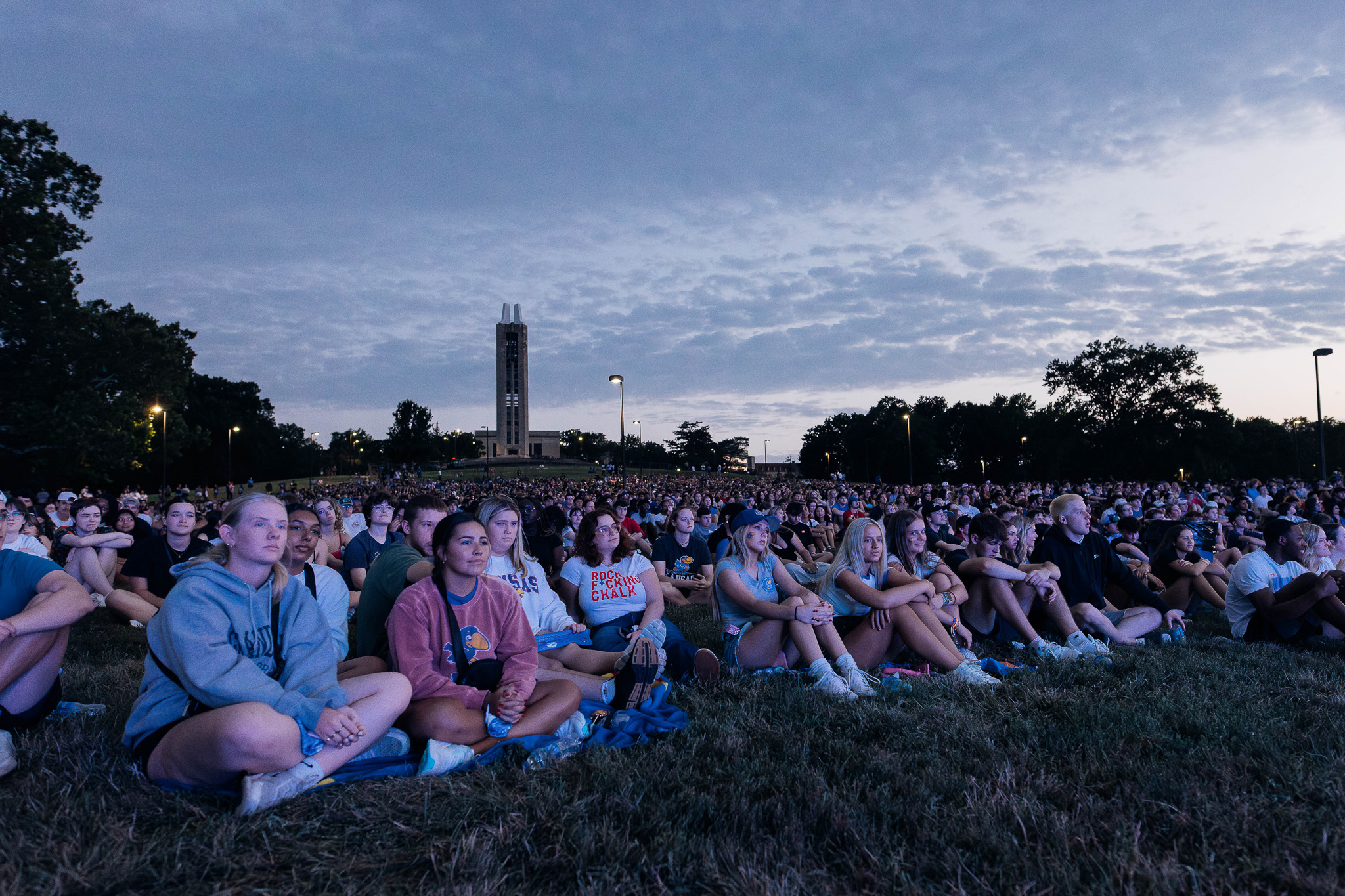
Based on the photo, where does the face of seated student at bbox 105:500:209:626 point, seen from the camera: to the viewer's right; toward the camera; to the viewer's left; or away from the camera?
toward the camera

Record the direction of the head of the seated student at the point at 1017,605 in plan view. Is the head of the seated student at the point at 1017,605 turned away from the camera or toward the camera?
toward the camera

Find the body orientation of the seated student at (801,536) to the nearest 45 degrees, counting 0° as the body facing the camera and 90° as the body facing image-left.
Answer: approximately 315°

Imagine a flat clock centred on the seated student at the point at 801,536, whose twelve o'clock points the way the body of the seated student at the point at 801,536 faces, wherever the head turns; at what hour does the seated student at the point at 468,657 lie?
the seated student at the point at 468,657 is roughly at 2 o'clock from the seated student at the point at 801,536.

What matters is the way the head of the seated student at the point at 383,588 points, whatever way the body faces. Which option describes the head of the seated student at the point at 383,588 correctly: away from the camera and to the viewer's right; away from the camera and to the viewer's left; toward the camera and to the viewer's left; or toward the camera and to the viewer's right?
toward the camera and to the viewer's right

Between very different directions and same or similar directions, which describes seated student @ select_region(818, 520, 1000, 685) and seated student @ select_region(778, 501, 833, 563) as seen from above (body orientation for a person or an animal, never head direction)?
same or similar directions

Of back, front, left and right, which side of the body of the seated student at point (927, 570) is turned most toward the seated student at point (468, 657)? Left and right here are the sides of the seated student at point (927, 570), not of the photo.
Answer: right

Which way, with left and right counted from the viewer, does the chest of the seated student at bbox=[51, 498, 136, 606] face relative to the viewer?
facing the viewer and to the right of the viewer

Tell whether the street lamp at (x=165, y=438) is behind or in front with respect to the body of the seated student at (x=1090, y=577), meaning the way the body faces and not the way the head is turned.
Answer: behind

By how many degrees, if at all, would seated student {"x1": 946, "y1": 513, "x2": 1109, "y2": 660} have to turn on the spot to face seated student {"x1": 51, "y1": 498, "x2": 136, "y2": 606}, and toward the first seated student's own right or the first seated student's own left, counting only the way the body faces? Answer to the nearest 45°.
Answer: approximately 135° to the first seated student's own right

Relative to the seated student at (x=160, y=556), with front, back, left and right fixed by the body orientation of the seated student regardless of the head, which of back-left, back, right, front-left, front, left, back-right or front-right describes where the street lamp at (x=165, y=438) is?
back

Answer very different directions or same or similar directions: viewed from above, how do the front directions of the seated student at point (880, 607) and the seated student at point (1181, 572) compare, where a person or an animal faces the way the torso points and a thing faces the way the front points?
same or similar directions

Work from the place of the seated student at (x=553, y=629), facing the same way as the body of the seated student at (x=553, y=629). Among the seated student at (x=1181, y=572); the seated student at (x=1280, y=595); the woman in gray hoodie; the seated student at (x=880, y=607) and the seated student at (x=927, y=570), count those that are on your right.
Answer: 1

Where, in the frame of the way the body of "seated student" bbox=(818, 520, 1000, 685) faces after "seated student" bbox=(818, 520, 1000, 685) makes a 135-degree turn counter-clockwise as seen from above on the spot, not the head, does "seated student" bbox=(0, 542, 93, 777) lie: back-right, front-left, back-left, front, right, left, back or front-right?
back-left

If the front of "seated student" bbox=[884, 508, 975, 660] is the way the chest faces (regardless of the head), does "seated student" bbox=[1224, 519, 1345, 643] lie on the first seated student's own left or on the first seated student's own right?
on the first seated student's own left
